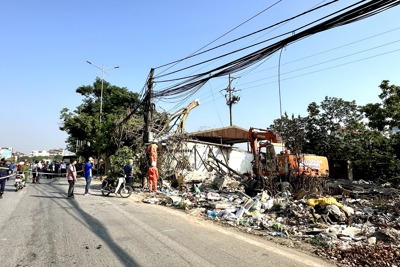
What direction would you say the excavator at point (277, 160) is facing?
to the viewer's left

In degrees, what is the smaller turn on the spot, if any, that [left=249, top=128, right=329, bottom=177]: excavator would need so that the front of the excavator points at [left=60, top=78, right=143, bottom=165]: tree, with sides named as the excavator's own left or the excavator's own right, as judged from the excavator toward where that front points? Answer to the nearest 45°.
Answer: approximately 45° to the excavator's own right
